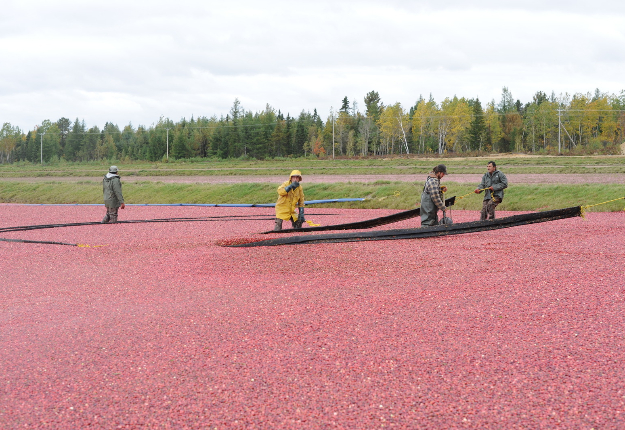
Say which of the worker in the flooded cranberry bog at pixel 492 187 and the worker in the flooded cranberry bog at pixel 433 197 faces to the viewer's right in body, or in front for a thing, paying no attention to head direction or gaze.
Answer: the worker in the flooded cranberry bog at pixel 433 197

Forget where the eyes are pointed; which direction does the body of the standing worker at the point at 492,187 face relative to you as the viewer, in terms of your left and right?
facing the viewer and to the left of the viewer

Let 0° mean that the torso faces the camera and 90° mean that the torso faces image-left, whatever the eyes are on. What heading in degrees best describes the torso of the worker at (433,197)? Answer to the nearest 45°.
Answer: approximately 270°
